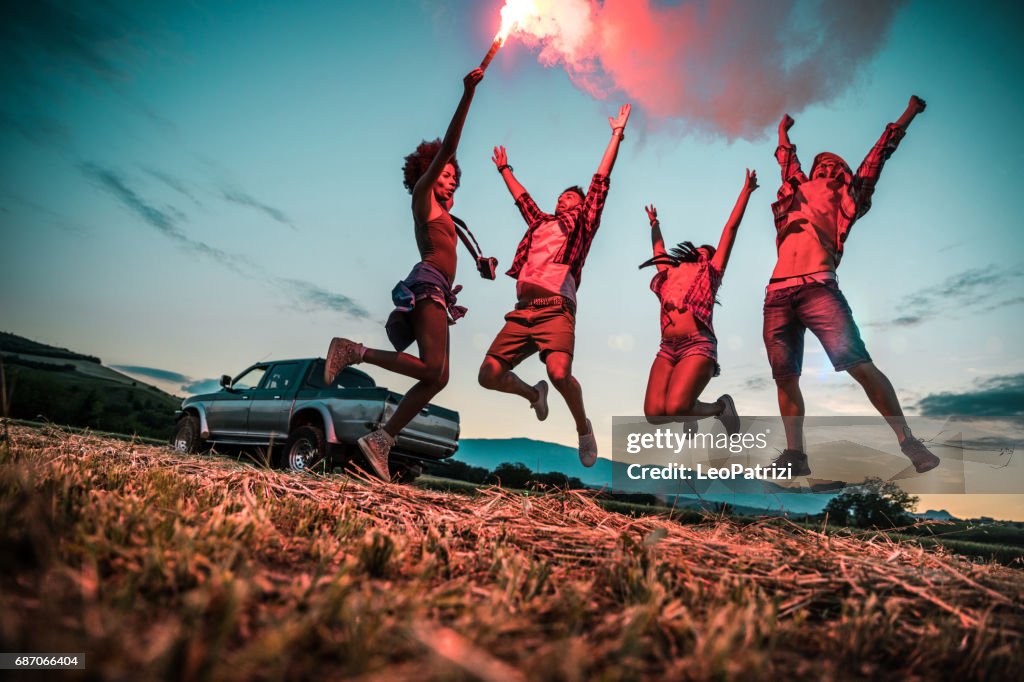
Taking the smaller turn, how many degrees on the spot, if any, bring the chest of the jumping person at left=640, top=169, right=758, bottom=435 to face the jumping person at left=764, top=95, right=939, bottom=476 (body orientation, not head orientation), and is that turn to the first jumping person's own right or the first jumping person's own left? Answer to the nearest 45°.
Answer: approximately 90° to the first jumping person's own left

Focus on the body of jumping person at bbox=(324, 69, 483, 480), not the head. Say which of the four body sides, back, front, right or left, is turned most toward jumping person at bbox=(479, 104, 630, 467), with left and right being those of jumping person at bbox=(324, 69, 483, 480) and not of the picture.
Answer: front

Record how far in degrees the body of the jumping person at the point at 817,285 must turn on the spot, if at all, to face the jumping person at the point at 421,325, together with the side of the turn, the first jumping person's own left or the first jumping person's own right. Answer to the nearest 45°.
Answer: approximately 45° to the first jumping person's own right

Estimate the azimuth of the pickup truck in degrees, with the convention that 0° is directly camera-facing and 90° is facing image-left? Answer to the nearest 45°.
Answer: approximately 135°

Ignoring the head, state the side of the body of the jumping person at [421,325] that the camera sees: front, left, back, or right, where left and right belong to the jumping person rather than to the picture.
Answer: right

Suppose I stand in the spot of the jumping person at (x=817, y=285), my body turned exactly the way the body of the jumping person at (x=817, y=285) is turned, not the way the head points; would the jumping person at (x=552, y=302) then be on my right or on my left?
on my right

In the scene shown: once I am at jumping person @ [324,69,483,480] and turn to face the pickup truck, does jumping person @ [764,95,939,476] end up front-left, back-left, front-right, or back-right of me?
back-right

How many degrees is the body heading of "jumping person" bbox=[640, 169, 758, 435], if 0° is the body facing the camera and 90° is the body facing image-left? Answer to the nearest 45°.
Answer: approximately 45°

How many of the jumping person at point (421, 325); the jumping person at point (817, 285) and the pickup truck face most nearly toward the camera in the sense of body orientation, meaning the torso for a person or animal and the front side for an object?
1

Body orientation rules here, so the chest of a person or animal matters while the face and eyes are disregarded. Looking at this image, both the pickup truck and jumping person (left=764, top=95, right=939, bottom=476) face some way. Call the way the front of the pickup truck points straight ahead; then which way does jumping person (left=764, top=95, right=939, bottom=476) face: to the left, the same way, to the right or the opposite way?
to the left
